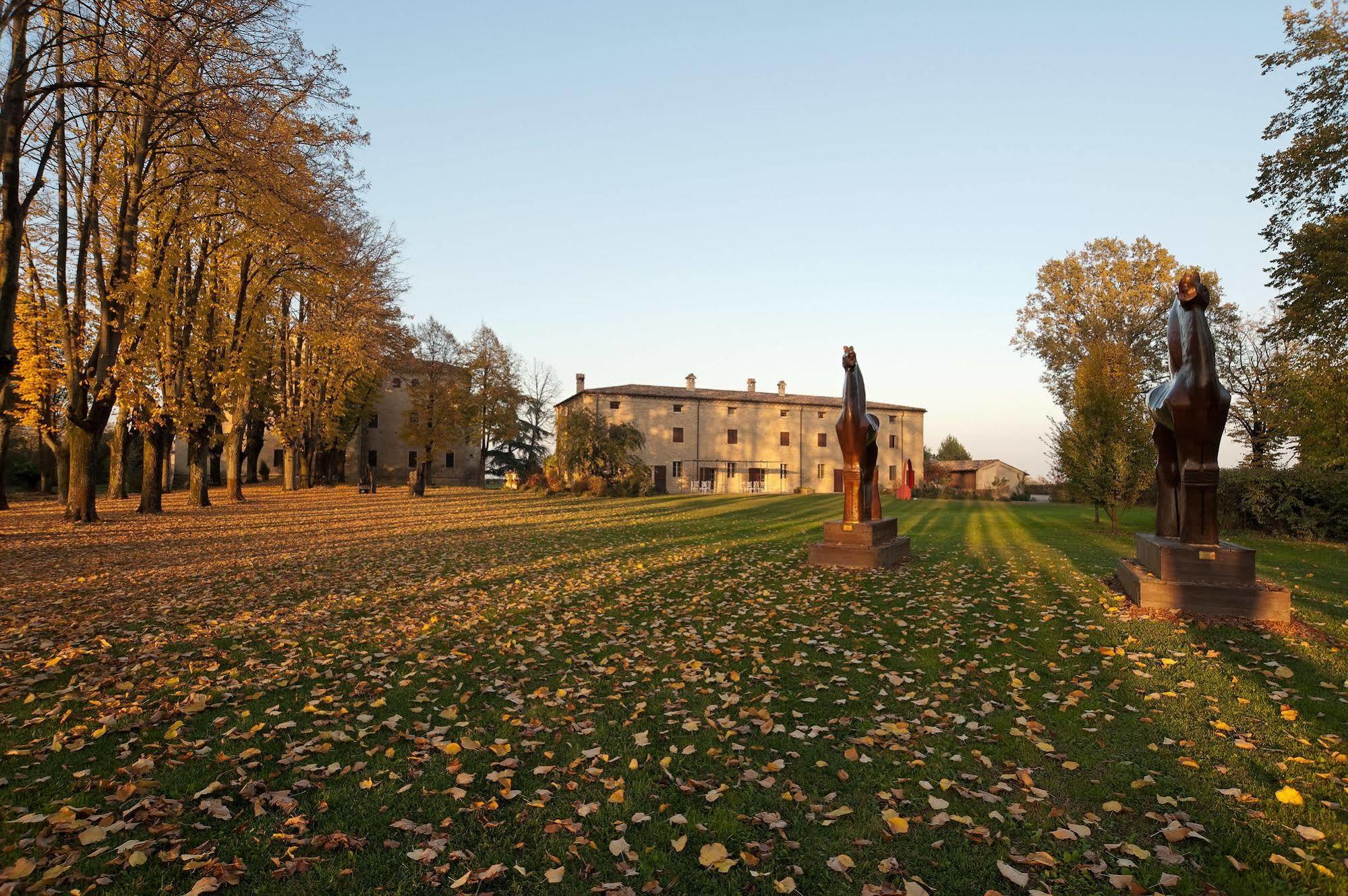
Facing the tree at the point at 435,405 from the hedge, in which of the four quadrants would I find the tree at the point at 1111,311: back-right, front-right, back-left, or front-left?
front-right

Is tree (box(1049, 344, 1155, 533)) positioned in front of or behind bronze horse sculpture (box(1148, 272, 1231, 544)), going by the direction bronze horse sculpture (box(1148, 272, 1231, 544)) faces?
behind

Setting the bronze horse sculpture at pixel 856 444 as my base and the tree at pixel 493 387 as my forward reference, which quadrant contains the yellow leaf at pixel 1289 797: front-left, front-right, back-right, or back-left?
back-left

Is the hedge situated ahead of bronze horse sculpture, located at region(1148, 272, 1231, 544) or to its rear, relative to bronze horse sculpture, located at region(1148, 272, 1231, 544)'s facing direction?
to the rear

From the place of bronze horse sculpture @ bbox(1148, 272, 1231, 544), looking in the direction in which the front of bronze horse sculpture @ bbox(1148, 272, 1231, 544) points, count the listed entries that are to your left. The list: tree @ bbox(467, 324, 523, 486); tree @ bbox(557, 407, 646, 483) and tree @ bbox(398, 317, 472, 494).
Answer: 0

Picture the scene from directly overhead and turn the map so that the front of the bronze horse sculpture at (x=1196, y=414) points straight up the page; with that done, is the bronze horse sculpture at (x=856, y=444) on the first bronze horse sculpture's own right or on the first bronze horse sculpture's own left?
on the first bronze horse sculpture's own right
